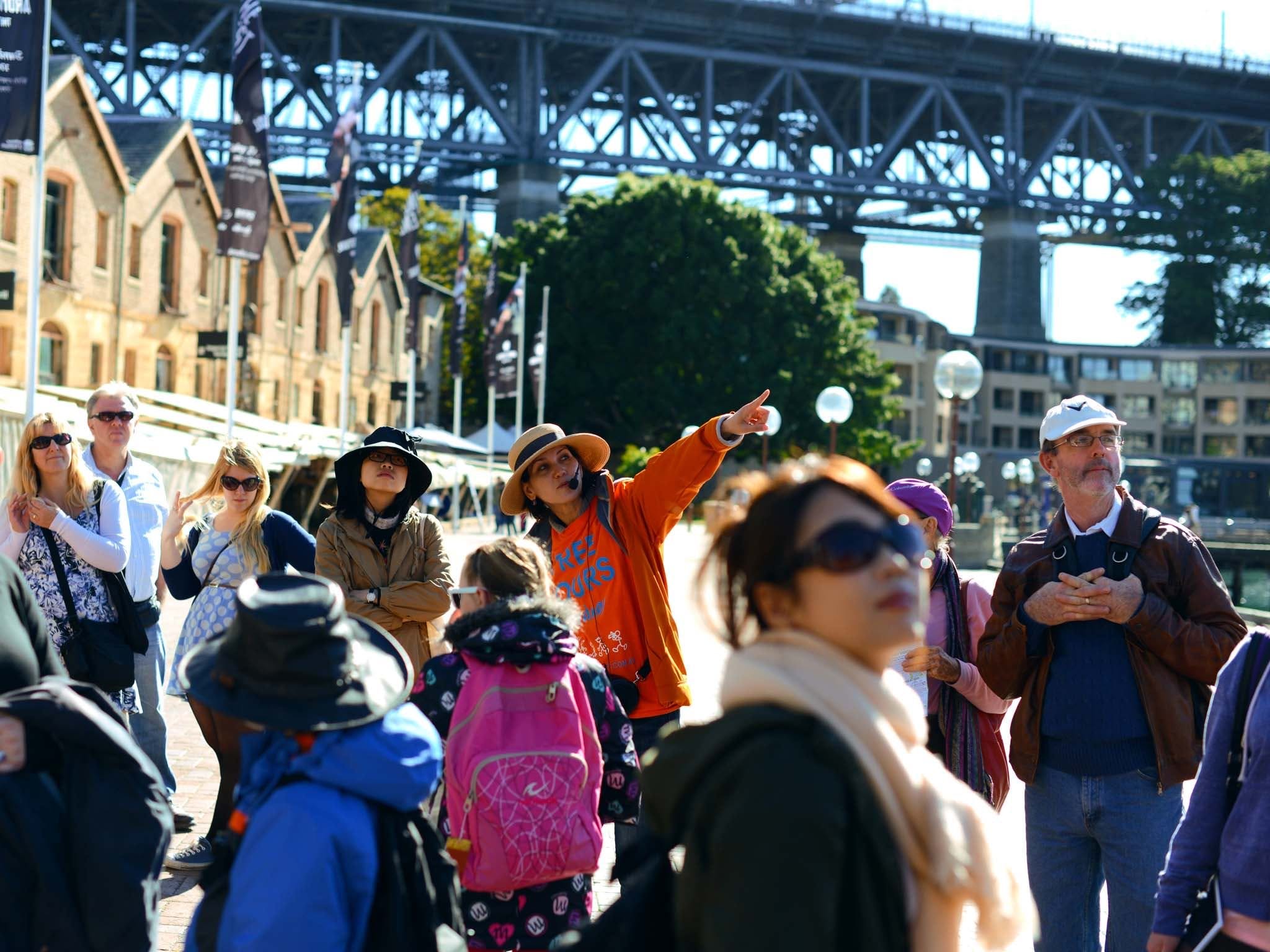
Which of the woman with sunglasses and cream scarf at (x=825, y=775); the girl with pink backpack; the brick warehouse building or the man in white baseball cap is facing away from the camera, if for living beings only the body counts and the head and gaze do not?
the girl with pink backpack

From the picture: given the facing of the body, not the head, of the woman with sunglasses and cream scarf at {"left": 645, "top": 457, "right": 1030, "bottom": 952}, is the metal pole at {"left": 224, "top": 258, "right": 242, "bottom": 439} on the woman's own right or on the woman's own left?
on the woman's own left

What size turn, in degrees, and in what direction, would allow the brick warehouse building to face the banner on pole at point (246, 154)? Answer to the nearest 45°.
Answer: approximately 45° to its right

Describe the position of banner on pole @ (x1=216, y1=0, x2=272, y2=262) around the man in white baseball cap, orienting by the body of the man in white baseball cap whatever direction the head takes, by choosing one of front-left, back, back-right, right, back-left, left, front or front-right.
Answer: back-right

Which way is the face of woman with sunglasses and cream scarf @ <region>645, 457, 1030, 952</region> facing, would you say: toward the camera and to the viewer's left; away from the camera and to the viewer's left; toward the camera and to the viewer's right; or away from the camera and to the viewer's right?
toward the camera and to the viewer's right

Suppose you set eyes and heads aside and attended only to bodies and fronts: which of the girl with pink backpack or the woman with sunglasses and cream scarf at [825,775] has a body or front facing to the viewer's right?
the woman with sunglasses and cream scarf

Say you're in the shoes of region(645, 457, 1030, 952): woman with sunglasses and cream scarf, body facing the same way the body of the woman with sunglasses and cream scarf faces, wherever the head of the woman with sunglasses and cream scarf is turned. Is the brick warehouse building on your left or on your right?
on your left

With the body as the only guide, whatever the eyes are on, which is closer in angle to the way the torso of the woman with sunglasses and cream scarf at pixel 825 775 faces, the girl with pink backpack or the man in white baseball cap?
the man in white baseball cap

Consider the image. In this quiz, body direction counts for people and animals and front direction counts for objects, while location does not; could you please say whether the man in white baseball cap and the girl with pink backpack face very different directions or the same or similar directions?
very different directions

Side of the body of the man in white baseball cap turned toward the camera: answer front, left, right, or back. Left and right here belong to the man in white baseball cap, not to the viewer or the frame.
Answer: front

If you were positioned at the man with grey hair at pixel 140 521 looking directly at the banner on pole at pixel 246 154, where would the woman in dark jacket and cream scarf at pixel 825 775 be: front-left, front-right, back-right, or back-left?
back-right

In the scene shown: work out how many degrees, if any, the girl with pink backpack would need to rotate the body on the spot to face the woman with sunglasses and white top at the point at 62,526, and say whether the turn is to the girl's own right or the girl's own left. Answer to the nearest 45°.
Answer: approximately 45° to the girl's own left

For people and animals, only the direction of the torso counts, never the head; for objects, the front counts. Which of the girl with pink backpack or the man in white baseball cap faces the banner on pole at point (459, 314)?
the girl with pink backpack

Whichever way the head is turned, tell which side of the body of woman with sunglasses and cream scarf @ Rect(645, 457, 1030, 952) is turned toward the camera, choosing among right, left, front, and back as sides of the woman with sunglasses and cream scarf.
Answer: right

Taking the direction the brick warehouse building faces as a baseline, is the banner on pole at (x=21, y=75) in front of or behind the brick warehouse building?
in front

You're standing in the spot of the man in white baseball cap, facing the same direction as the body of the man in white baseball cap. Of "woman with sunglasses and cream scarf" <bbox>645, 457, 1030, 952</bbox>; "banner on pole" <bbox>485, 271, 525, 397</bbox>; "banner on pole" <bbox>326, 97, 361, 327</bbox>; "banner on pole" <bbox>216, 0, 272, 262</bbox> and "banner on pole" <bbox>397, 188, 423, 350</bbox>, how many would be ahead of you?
1

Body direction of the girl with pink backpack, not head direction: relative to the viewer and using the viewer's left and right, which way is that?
facing away from the viewer

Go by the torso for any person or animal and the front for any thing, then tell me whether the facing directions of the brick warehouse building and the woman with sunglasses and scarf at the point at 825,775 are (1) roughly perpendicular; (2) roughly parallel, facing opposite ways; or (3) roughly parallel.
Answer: roughly parallel

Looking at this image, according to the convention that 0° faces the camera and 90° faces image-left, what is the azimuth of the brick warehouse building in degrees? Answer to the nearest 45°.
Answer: approximately 315°

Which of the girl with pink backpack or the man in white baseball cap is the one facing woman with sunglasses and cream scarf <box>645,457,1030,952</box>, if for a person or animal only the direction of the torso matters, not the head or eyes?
the man in white baseball cap
